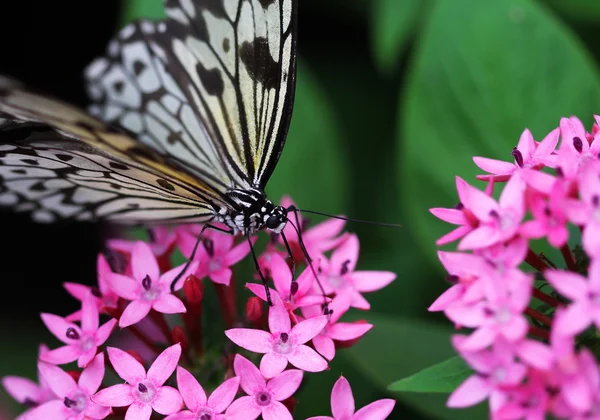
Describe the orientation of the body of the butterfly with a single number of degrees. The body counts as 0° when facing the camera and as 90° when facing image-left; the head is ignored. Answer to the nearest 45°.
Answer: approximately 270°

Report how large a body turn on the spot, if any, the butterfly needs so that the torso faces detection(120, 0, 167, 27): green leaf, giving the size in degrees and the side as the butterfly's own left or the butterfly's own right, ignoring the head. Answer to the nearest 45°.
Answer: approximately 90° to the butterfly's own left

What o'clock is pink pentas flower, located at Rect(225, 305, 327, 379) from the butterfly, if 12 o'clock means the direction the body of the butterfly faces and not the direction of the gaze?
The pink pentas flower is roughly at 2 o'clock from the butterfly.

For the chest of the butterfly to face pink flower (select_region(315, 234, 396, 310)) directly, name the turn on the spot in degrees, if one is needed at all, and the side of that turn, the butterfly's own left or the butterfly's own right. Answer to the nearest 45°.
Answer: approximately 45° to the butterfly's own right

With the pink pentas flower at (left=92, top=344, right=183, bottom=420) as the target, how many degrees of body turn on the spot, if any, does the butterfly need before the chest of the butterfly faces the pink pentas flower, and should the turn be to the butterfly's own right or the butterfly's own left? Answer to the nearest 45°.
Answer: approximately 90° to the butterfly's own right

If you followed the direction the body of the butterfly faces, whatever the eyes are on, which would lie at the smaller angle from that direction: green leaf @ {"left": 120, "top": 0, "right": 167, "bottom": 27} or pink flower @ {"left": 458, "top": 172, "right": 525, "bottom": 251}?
the pink flower

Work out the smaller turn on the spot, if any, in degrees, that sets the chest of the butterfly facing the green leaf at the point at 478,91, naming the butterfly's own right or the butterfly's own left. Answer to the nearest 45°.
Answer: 0° — it already faces it

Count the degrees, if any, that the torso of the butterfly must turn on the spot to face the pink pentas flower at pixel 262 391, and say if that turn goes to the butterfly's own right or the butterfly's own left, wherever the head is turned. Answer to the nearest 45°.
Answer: approximately 45° to the butterfly's own right

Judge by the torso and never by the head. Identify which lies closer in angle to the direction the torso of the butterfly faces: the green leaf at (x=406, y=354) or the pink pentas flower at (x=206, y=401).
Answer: the green leaf

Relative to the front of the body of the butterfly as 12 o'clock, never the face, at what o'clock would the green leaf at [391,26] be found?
The green leaf is roughly at 11 o'clock from the butterfly.
